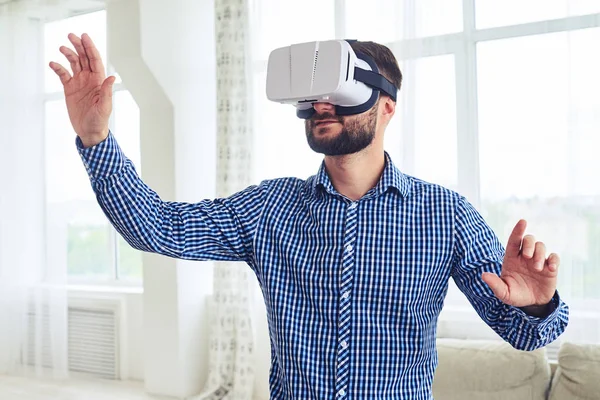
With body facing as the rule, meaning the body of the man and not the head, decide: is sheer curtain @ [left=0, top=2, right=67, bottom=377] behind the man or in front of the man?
behind

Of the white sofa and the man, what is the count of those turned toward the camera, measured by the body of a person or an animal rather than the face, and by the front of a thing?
2

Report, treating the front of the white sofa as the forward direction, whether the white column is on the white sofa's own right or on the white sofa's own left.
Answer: on the white sofa's own right

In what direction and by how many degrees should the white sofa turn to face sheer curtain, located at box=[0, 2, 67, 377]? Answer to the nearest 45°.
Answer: approximately 135° to its right

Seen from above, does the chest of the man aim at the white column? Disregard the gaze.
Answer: no

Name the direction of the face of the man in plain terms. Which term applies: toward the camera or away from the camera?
toward the camera

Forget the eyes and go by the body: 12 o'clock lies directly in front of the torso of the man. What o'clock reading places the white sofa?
The white sofa is roughly at 7 o'clock from the man.

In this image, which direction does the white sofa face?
toward the camera

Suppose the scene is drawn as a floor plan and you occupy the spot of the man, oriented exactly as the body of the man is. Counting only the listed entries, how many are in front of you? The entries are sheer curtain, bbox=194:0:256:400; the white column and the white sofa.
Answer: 0

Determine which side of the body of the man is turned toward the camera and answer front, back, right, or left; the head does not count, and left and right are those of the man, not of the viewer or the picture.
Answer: front

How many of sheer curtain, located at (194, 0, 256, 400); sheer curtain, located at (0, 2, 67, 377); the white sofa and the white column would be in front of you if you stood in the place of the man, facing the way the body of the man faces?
0

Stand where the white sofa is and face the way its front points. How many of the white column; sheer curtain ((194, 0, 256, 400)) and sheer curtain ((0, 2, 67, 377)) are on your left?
0

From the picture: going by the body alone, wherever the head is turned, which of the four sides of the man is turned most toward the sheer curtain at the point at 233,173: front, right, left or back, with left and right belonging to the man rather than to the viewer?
back

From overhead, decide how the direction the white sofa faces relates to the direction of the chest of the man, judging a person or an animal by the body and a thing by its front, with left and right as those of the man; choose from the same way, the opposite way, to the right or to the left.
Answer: the same way
